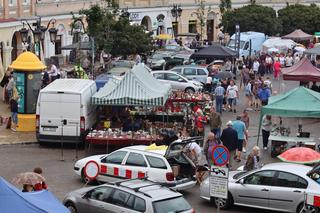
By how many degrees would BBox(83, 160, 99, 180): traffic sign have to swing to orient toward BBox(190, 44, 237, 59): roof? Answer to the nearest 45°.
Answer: approximately 180°

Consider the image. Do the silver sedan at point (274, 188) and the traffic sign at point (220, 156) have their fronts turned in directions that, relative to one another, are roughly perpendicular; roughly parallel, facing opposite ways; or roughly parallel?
roughly perpendicular

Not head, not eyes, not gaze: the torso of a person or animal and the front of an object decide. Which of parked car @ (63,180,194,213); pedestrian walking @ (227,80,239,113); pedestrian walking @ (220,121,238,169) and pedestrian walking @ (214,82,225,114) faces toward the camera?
pedestrian walking @ (227,80,239,113)

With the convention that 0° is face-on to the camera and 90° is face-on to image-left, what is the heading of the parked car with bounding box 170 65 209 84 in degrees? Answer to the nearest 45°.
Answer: approximately 90°

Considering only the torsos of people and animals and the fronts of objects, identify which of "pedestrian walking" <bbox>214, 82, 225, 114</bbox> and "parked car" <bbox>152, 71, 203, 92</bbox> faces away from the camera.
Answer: the pedestrian walking

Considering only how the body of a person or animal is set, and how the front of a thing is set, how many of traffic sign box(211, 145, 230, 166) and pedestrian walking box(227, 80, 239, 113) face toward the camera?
2

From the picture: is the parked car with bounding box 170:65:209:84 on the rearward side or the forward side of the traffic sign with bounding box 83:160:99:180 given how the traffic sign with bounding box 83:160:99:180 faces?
on the rearward side

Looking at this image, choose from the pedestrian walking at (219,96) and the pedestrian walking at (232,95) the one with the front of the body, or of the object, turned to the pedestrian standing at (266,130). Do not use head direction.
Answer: the pedestrian walking at (232,95)

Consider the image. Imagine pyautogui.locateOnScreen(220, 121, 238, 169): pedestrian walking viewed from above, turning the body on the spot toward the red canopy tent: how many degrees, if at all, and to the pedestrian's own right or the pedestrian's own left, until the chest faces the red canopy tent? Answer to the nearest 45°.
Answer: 0° — they already face it

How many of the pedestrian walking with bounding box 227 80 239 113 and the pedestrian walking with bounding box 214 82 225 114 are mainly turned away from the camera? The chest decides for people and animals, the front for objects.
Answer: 1
